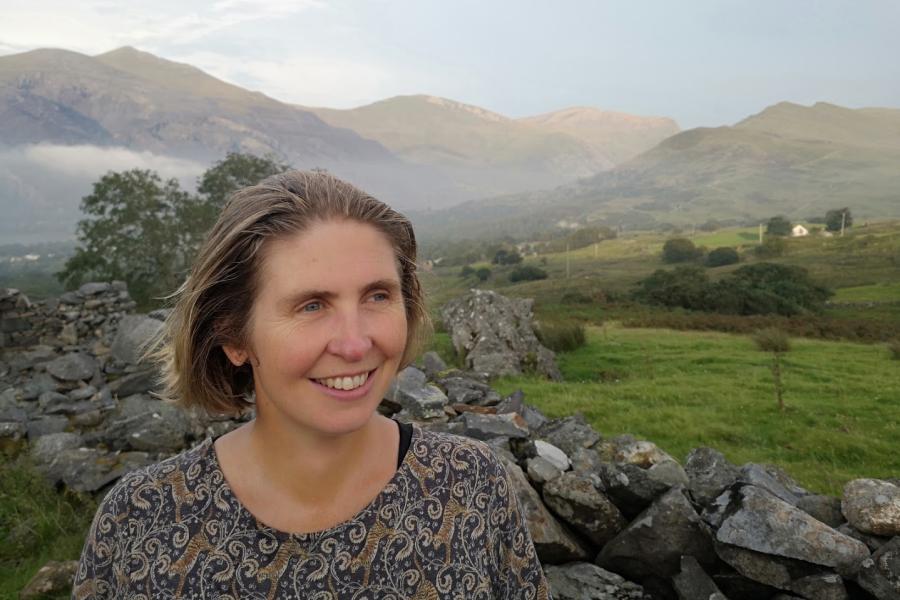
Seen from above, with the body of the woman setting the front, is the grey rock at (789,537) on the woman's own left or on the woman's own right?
on the woman's own left

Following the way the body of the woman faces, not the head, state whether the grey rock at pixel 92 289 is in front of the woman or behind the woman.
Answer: behind

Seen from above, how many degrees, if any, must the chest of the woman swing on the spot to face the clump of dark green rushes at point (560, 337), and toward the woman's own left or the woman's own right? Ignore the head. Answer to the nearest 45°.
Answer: approximately 135° to the woman's own left

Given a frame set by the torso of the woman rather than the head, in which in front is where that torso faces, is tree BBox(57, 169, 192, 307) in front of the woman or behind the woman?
behind

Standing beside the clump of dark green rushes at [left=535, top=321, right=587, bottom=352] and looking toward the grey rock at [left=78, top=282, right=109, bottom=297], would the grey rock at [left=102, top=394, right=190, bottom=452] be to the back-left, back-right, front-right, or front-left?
front-left

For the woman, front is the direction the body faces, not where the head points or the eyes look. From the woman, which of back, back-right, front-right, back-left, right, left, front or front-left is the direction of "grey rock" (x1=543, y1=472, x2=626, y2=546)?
back-left

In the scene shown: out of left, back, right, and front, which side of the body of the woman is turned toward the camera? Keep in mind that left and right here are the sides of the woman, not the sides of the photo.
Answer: front

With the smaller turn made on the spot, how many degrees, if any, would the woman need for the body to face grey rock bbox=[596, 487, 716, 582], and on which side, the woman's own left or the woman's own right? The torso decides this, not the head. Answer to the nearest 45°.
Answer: approximately 135° to the woman's own left

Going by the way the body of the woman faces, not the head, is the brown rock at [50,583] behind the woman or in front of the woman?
behind

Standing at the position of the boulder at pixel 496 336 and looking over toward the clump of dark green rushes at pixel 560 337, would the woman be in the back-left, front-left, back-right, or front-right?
back-right
